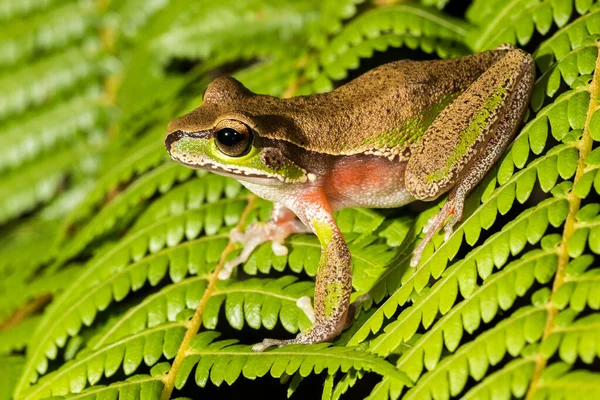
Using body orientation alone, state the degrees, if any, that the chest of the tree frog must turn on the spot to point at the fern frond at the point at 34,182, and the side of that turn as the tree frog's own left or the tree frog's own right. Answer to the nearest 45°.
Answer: approximately 45° to the tree frog's own right

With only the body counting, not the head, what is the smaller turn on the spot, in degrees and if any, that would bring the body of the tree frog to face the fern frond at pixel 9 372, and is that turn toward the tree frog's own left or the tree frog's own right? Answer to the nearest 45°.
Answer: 0° — it already faces it

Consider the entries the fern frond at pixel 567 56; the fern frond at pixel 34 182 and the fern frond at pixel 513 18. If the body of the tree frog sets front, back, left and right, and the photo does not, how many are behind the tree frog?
2

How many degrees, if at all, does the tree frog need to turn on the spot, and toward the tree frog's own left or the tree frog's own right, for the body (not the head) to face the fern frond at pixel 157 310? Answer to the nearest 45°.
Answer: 0° — it already faces it

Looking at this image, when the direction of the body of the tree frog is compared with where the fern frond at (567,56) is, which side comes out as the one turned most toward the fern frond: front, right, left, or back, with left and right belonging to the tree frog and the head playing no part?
back

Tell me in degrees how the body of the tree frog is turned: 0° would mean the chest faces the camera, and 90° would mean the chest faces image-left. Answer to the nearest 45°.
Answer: approximately 90°

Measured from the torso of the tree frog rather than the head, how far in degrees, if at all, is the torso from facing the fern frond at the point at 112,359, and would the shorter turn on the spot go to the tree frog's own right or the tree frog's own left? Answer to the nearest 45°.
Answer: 0° — it already faces it

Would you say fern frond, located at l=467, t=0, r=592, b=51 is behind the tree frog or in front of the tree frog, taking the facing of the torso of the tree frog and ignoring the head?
behind
